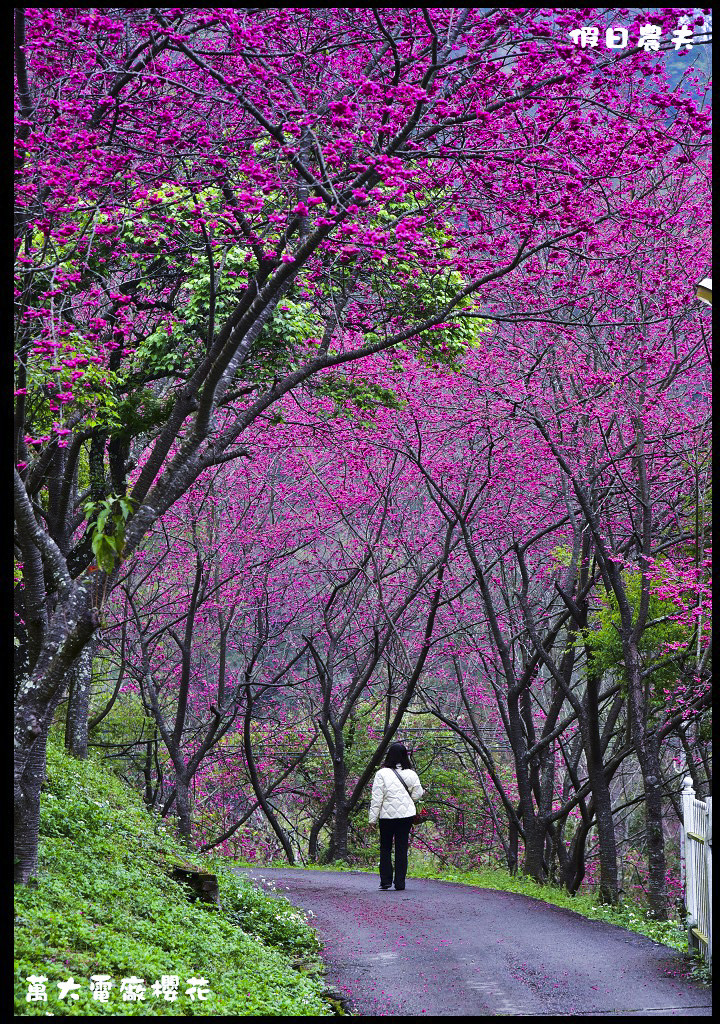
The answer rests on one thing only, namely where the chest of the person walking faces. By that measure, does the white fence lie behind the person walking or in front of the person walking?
behind

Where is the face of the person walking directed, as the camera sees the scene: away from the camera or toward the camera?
away from the camera

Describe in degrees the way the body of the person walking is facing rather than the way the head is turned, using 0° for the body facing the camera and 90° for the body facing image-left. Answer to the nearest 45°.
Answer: approximately 180°
